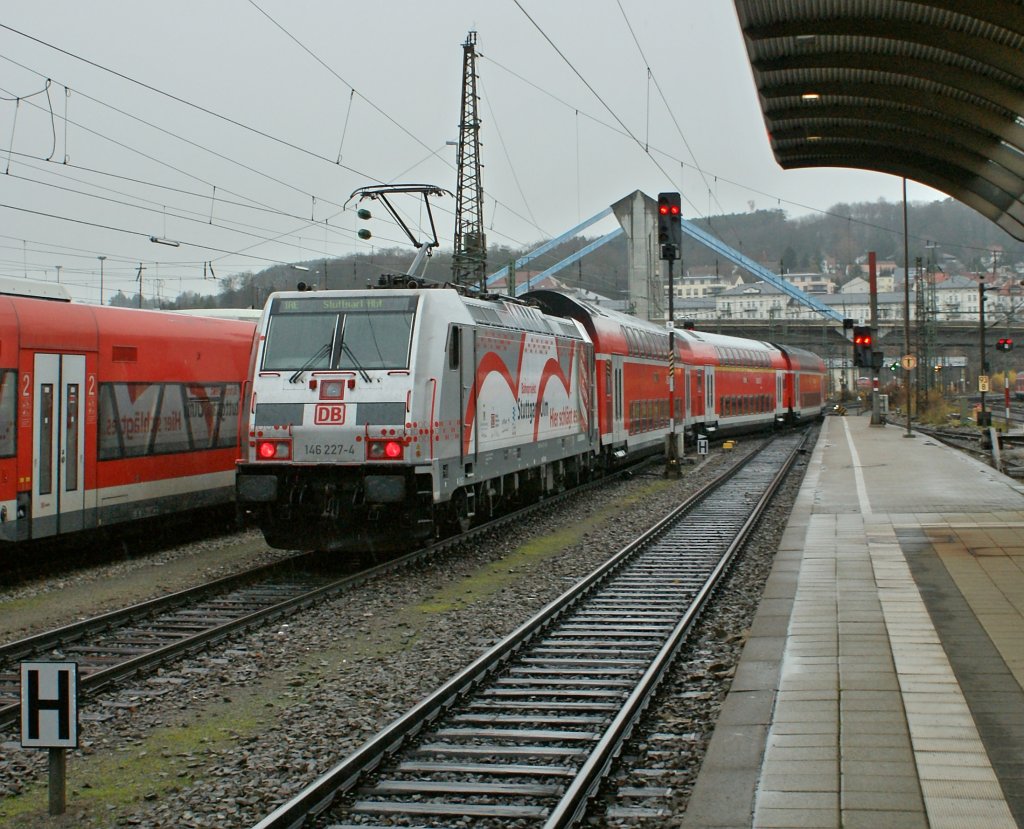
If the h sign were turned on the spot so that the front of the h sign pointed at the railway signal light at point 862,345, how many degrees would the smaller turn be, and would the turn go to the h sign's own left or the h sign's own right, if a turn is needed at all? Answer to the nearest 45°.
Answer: approximately 135° to the h sign's own left

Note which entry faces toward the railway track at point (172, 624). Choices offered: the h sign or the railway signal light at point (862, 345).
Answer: the railway signal light

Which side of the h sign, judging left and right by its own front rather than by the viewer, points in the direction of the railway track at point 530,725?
left

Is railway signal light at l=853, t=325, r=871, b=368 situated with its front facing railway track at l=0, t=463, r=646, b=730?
yes

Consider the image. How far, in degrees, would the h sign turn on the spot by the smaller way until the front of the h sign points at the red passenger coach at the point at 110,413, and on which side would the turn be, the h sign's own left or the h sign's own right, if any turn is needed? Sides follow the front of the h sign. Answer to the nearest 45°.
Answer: approximately 180°

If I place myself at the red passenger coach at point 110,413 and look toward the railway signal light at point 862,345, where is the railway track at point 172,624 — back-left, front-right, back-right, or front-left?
back-right

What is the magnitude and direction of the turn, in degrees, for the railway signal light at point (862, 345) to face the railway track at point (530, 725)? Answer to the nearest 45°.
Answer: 0° — it already faces it

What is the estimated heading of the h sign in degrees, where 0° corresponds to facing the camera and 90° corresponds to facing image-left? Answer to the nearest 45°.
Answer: approximately 0°

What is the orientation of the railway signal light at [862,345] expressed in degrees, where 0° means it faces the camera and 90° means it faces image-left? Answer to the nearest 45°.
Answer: approximately 0°

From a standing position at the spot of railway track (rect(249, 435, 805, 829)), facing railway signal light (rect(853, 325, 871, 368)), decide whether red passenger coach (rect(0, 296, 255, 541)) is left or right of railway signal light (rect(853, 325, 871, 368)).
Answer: left

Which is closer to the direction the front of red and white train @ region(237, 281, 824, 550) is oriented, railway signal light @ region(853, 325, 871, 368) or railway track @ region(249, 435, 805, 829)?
the railway track

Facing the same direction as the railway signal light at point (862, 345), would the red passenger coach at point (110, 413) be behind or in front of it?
in front

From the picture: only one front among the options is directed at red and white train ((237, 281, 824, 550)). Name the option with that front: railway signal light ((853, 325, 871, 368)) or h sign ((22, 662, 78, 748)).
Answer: the railway signal light

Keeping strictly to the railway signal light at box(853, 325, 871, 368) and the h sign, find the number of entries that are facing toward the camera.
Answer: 2
